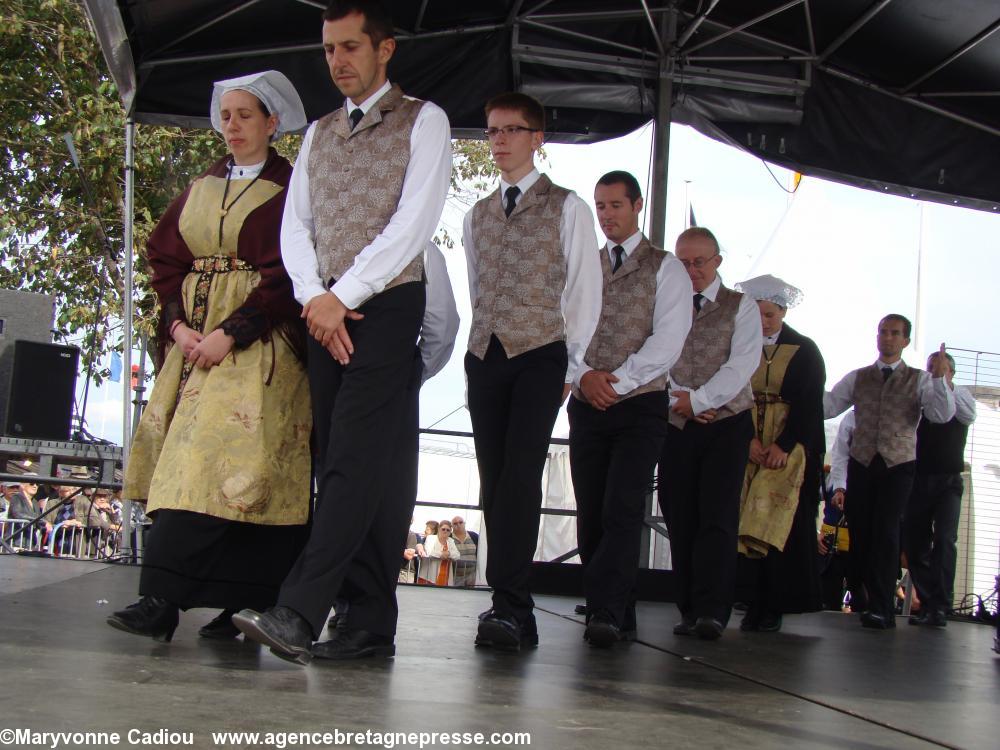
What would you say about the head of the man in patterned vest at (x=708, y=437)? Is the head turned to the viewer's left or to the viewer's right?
to the viewer's left

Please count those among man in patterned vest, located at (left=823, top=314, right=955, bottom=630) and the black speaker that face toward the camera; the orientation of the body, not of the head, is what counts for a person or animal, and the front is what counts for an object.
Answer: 2

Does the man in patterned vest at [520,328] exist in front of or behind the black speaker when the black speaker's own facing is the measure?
in front

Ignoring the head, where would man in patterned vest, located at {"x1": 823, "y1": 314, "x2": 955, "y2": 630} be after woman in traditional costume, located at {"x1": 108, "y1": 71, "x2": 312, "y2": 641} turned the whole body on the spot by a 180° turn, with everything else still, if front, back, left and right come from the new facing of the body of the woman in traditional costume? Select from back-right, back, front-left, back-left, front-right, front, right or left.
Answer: front

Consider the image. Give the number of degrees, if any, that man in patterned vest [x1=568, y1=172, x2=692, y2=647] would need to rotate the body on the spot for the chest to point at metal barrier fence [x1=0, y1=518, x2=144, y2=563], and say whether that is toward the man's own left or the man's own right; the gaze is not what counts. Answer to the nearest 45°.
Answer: approximately 90° to the man's own right

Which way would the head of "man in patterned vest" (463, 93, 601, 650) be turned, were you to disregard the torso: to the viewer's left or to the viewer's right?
to the viewer's left

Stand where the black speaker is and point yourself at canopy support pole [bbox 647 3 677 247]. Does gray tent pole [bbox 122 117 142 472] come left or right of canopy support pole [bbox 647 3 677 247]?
right

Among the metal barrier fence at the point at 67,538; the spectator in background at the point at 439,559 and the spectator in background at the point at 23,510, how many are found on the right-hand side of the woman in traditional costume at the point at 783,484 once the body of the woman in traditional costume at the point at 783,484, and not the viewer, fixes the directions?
3

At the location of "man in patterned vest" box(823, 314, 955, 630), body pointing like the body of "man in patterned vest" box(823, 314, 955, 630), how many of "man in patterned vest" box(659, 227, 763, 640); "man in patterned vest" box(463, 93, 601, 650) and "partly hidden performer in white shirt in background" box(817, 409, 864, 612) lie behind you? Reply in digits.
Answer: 1
